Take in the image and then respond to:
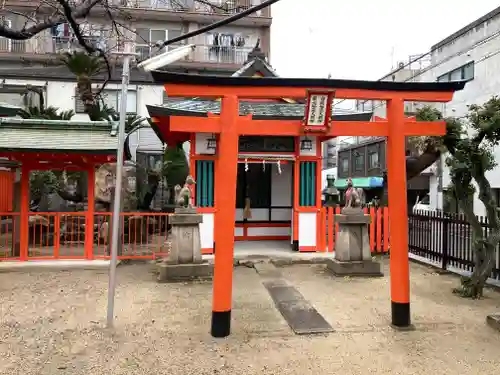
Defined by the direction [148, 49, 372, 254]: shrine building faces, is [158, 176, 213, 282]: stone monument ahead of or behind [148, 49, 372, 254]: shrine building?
ahead

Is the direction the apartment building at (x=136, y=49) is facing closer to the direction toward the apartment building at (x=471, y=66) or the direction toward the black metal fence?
the black metal fence

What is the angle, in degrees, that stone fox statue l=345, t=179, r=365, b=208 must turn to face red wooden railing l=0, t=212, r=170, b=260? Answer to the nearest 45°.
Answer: approximately 45° to its right

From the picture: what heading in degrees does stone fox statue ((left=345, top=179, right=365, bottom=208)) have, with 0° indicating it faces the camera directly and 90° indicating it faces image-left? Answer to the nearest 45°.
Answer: approximately 45°

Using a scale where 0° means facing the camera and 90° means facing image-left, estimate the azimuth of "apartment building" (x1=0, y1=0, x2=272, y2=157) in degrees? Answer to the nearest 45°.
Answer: approximately 0°

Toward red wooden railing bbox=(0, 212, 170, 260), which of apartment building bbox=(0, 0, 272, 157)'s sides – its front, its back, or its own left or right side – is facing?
front

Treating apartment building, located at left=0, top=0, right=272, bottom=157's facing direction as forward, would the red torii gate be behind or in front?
in front

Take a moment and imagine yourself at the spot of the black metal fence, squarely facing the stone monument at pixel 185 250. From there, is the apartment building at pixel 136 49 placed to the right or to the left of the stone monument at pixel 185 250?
right

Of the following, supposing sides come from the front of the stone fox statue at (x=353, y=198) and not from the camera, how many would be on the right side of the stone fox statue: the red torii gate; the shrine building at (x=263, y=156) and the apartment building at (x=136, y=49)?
2

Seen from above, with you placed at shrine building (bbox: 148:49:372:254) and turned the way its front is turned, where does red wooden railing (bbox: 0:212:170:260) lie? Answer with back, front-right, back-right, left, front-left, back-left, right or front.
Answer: right

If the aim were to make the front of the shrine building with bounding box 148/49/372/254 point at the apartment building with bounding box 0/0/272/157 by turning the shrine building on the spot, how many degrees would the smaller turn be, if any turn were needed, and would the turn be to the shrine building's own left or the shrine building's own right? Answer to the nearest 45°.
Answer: approximately 135° to the shrine building's own right

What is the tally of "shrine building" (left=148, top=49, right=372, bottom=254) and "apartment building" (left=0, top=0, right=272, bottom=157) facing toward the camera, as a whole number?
2

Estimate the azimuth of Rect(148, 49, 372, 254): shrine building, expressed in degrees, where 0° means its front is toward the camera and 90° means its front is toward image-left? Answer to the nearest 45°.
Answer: approximately 0°

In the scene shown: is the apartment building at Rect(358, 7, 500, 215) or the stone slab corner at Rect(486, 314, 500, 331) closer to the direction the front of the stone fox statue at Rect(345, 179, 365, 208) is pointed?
the stone slab corner

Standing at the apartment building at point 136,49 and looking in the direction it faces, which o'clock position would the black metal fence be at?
The black metal fence is roughly at 11 o'clock from the apartment building.
